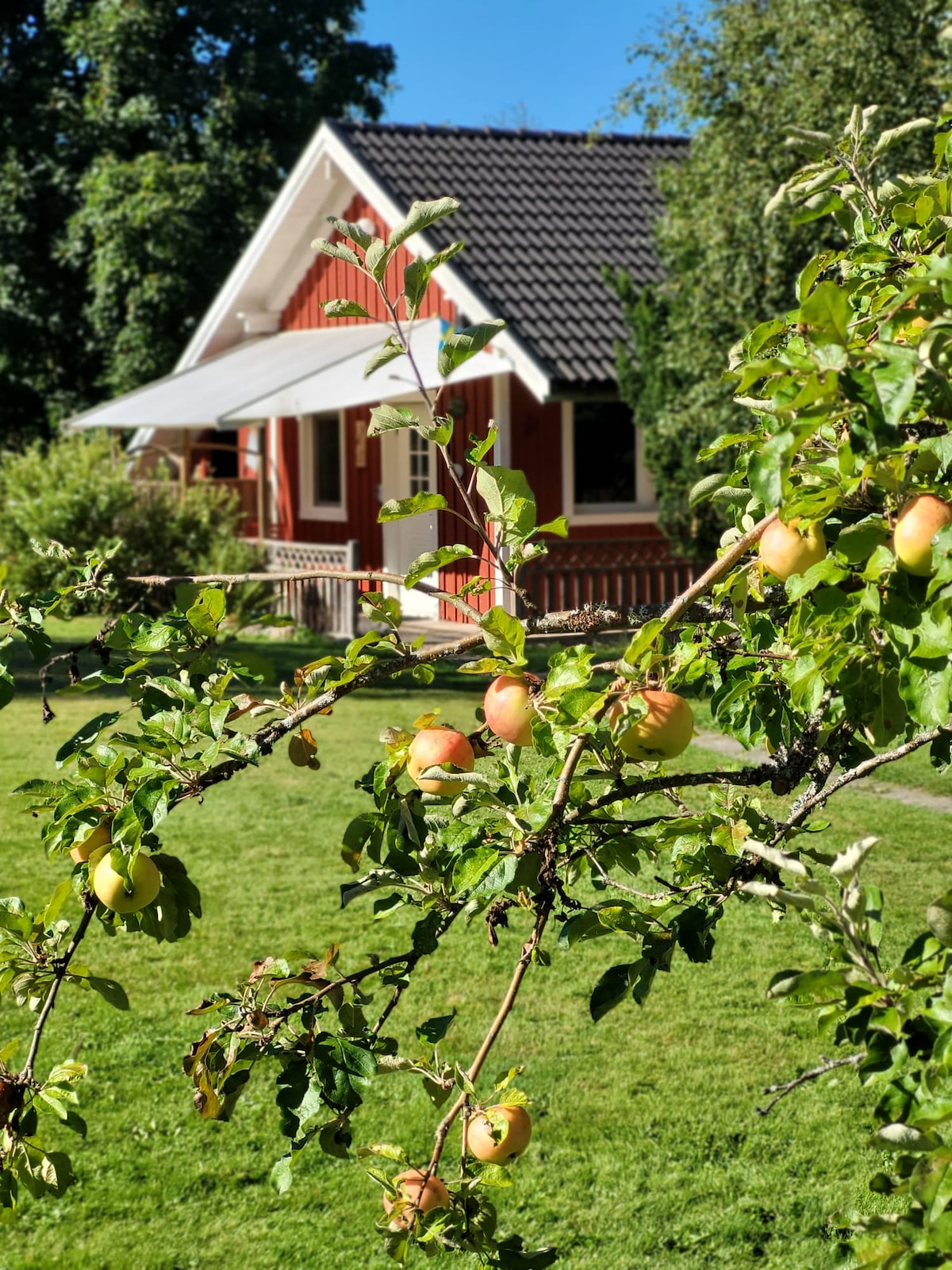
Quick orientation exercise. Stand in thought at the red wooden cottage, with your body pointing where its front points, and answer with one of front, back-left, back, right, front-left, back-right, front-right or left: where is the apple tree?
front-left

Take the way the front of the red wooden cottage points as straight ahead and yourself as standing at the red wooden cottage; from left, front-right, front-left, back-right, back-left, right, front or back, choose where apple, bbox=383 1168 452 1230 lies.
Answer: front-left

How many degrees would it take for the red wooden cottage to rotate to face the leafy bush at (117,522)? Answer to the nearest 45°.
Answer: approximately 45° to its right

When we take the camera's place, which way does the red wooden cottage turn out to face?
facing the viewer and to the left of the viewer

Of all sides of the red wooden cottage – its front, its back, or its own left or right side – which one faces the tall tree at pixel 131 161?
right

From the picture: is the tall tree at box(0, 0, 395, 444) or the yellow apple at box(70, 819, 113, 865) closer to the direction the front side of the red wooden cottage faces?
the yellow apple
